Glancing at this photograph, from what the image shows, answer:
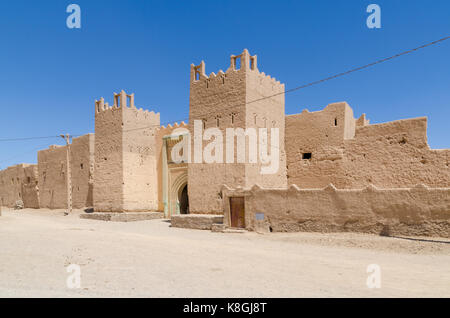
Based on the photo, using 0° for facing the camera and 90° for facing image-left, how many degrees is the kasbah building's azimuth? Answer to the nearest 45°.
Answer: approximately 45°
